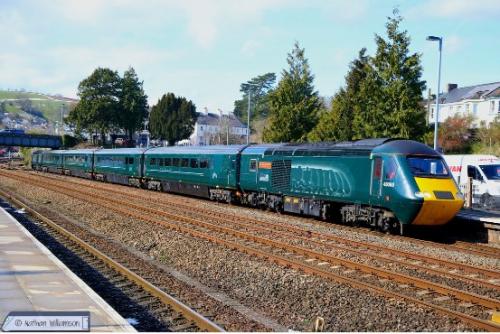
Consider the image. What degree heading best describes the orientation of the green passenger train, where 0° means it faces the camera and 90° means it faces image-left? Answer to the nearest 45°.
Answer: approximately 315°

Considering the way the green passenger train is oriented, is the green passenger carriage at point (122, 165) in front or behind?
behind

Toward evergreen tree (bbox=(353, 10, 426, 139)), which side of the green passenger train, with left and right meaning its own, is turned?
left
